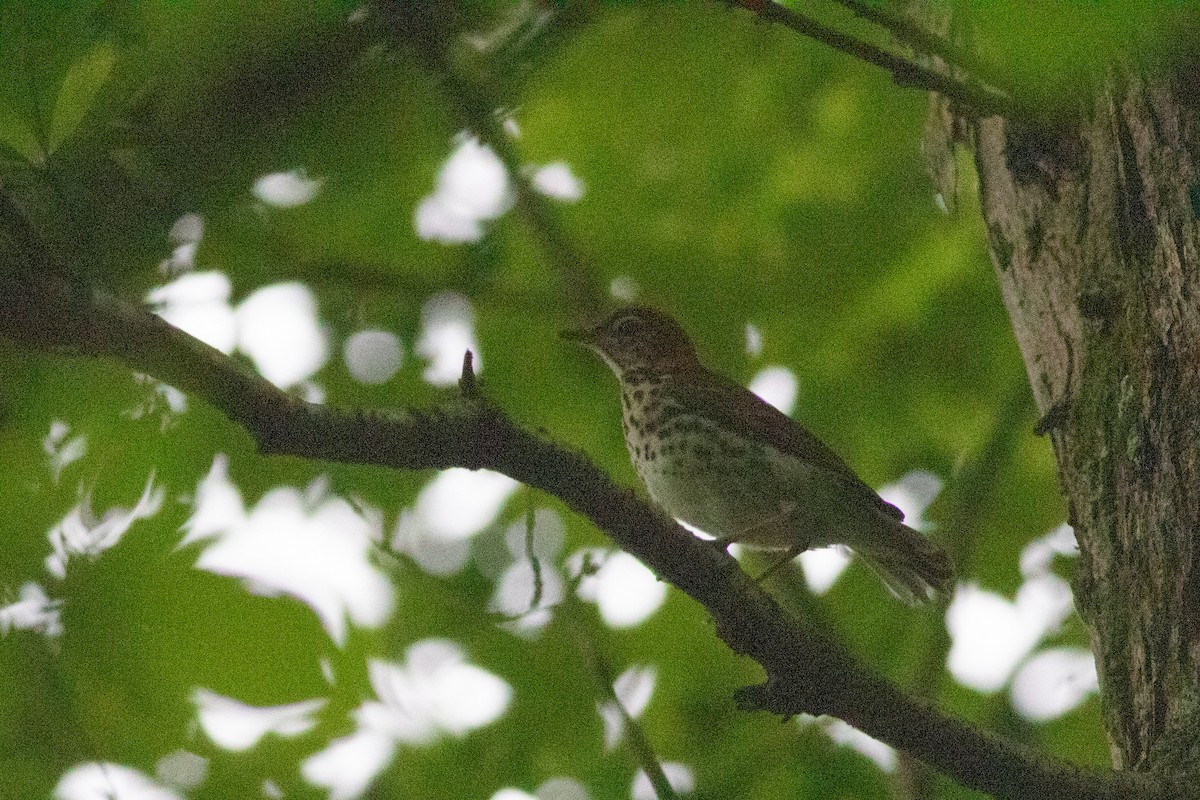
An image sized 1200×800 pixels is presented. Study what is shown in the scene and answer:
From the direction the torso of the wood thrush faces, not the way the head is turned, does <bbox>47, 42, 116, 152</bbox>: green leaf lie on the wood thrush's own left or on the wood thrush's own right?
on the wood thrush's own right

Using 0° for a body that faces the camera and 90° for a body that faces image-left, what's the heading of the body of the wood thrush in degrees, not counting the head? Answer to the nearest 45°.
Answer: approximately 90°
